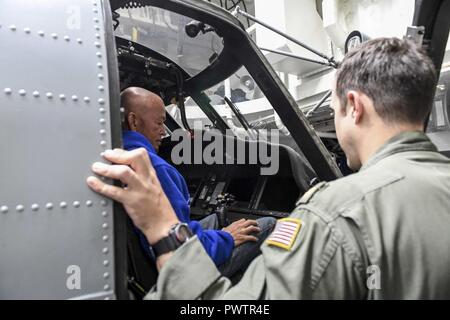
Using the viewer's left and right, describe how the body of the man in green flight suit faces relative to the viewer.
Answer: facing away from the viewer and to the left of the viewer

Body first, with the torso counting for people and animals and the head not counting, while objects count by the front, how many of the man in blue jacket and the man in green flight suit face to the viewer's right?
1

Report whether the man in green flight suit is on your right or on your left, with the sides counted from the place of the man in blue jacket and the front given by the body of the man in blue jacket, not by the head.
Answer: on your right

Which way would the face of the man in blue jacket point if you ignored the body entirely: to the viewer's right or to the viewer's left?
to the viewer's right

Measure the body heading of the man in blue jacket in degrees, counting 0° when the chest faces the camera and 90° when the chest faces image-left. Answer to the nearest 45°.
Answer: approximately 270°

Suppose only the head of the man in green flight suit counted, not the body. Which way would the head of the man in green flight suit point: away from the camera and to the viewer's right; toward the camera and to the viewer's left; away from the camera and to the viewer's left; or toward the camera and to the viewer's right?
away from the camera and to the viewer's left
